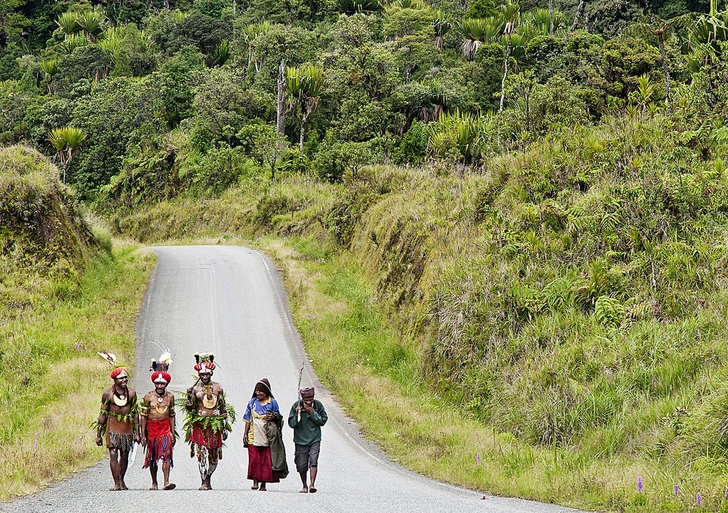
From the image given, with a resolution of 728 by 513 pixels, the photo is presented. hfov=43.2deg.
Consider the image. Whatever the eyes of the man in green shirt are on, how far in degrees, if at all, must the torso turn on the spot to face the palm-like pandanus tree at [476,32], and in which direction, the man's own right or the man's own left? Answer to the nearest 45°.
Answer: approximately 180°

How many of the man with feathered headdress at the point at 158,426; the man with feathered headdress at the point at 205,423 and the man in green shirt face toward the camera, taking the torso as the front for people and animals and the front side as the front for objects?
3

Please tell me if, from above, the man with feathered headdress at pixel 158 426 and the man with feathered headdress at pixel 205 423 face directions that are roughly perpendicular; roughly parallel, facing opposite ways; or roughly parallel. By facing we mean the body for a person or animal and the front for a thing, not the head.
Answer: roughly parallel

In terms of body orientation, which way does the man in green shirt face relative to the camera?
toward the camera

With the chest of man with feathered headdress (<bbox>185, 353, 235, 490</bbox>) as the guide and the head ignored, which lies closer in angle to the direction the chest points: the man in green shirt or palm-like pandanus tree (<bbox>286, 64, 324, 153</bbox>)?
the man in green shirt

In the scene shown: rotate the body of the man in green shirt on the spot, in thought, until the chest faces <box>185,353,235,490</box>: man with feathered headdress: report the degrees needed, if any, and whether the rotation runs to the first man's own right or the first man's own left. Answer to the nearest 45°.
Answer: approximately 90° to the first man's own right

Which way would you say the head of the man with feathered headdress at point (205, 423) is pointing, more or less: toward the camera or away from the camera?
toward the camera

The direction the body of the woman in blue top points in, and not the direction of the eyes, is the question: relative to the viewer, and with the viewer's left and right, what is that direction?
facing the viewer

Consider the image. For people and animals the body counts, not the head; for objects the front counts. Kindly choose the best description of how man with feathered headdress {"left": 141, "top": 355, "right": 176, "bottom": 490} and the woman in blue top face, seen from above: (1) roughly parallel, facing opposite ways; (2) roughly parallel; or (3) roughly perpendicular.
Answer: roughly parallel

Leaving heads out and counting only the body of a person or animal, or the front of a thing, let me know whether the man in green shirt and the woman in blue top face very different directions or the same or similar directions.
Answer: same or similar directions

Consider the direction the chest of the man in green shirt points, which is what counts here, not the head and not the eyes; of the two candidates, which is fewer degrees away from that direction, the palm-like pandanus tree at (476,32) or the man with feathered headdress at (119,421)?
the man with feathered headdress

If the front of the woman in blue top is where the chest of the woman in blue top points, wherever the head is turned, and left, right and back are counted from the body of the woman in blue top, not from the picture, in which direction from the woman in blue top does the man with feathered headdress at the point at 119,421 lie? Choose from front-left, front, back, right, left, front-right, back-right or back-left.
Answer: right

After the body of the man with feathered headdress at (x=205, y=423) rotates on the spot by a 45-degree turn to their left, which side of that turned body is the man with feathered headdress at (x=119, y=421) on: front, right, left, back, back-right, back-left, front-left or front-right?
back-right

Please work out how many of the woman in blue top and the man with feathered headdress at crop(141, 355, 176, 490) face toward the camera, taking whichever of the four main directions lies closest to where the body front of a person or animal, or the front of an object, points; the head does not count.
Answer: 2

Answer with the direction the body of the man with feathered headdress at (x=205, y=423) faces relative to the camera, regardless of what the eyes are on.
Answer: toward the camera

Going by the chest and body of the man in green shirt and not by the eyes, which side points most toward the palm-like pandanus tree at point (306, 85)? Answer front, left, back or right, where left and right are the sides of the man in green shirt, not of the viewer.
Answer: back
